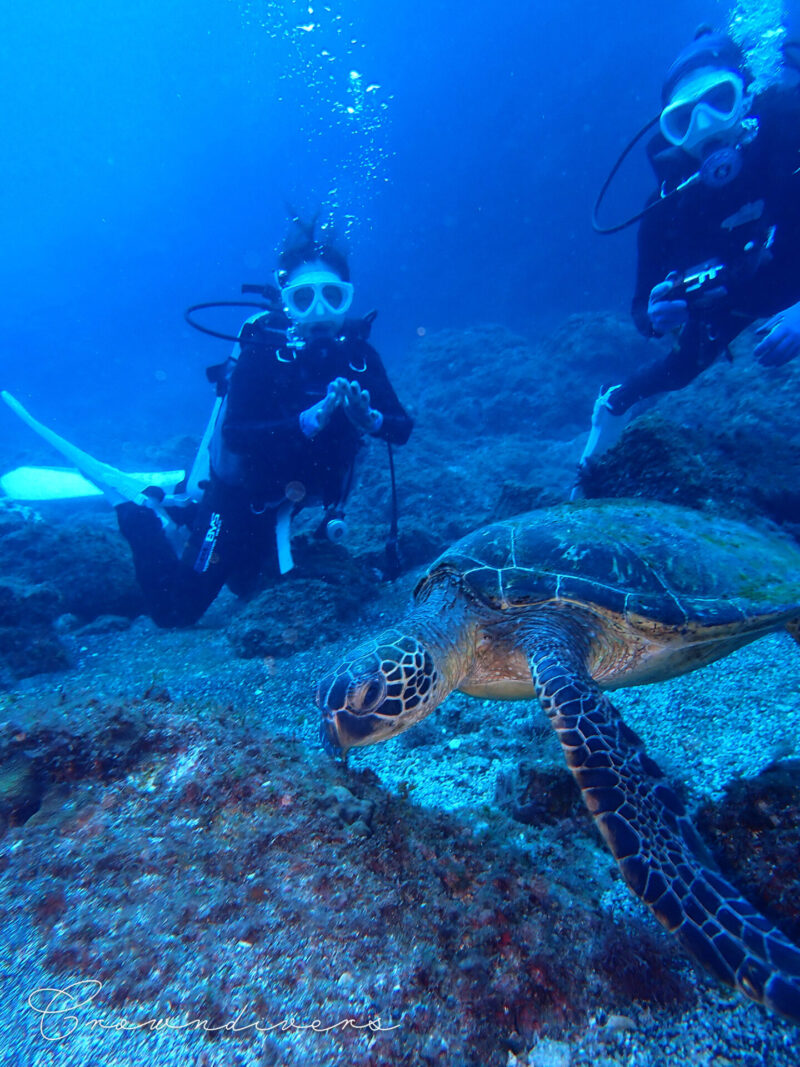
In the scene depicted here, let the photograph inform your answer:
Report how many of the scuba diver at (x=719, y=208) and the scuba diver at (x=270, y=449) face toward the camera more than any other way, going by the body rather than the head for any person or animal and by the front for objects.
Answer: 2

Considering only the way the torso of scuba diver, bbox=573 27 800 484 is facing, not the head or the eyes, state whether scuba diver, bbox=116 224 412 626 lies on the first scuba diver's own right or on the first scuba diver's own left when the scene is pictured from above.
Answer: on the first scuba diver's own right

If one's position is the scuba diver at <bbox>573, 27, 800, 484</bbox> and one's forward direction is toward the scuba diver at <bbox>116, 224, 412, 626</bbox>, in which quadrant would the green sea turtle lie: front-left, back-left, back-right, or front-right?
front-left

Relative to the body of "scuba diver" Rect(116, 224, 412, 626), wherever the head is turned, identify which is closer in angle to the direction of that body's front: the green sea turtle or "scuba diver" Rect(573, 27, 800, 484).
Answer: the green sea turtle

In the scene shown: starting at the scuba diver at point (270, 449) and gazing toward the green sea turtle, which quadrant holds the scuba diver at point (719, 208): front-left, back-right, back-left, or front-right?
front-left

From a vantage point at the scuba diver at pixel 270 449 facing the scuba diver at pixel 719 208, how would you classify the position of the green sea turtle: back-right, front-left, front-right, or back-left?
front-right

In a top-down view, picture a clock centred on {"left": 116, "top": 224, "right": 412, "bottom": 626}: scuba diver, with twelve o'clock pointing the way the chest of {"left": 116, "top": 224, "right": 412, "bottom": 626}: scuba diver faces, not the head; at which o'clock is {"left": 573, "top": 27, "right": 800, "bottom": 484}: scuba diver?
{"left": 573, "top": 27, "right": 800, "bottom": 484}: scuba diver is roughly at 10 o'clock from {"left": 116, "top": 224, "right": 412, "bottom": 626}: scuba diver.

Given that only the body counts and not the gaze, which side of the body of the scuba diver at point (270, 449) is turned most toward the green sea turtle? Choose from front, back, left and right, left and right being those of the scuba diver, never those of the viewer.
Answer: front

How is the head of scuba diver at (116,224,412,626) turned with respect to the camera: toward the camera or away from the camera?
toward the camera

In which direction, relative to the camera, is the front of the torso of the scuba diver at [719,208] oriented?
toward the camera
